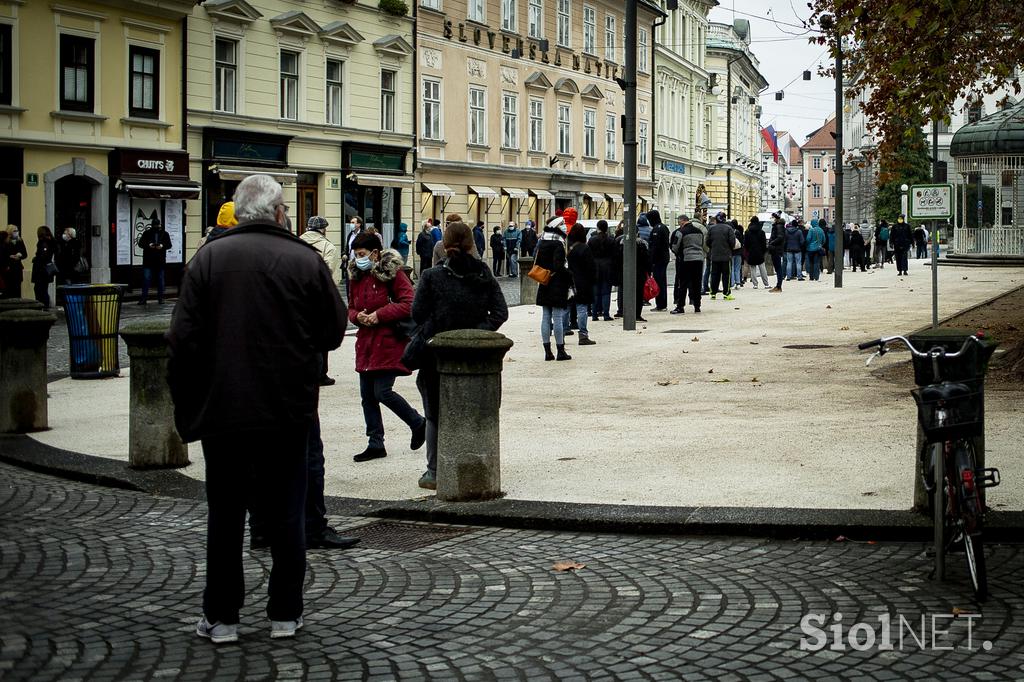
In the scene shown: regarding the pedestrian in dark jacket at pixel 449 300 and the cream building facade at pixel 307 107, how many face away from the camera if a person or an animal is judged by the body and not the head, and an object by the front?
1

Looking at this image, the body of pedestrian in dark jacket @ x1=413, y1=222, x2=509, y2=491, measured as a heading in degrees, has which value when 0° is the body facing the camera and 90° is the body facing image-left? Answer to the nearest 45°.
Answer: approximately 180°

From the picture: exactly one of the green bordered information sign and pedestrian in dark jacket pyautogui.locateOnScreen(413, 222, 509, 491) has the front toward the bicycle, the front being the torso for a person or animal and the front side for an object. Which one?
the green bordered information sign

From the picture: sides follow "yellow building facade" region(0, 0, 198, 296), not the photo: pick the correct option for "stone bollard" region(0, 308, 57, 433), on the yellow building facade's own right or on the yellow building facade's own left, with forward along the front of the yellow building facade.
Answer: on the yellow building facade's own right

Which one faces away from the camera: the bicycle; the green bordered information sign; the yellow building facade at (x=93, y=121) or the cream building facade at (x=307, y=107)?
the bicycle

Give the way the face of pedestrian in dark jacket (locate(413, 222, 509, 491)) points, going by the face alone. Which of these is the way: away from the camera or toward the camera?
away from the camera

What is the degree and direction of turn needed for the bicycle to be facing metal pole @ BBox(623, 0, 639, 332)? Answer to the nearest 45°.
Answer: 0° — it already faces it

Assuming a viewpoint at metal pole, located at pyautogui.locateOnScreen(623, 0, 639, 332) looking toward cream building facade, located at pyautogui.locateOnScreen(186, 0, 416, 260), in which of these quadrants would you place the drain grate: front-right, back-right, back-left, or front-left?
back-left

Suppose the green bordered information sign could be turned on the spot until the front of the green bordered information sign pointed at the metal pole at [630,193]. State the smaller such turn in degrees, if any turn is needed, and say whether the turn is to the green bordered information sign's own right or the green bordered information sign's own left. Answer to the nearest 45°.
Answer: approximately 135° to the green bordered information sign's own right

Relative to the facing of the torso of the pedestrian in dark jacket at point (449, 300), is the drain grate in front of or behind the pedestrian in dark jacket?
behind

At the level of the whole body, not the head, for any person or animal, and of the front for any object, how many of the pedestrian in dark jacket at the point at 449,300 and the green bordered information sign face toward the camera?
1

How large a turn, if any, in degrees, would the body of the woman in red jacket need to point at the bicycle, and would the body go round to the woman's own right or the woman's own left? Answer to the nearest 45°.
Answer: approximately 90° to the woman's own left
